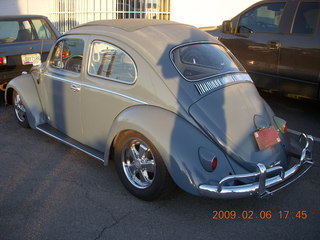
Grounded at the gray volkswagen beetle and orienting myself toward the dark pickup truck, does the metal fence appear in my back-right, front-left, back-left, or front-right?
front-left

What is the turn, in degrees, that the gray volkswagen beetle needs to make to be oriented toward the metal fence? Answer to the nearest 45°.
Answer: approximately 45° to its right

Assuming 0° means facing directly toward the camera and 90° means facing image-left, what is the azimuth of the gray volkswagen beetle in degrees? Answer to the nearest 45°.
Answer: approximately 135°

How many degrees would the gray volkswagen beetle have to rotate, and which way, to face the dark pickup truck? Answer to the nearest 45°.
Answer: approximately 90° to its right

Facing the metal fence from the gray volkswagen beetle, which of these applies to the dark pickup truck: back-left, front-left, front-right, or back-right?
front-right

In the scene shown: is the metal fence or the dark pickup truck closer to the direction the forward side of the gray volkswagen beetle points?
the metal fence
